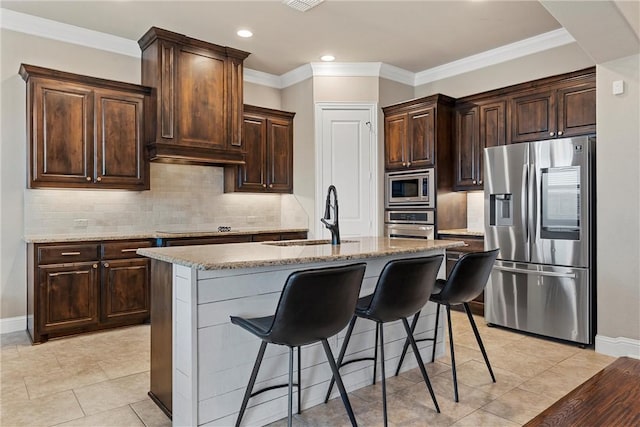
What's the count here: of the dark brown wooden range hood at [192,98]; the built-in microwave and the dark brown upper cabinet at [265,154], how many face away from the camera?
0

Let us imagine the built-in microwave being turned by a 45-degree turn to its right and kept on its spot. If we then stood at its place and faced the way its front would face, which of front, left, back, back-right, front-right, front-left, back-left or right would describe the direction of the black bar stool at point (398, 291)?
left

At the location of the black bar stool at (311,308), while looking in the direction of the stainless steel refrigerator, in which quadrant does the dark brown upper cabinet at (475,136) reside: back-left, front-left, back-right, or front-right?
front-left

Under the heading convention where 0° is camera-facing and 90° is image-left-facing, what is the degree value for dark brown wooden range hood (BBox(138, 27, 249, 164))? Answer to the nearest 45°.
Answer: approximately 315°

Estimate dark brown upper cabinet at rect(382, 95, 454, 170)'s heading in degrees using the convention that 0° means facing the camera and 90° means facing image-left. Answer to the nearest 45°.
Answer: approximately 45°

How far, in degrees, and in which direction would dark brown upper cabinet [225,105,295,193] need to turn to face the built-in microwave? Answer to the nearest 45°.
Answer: approximately 45° to its left

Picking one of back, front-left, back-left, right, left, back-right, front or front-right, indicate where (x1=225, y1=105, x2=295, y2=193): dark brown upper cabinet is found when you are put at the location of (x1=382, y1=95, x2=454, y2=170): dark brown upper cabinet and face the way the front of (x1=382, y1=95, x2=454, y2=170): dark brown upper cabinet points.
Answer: front-right

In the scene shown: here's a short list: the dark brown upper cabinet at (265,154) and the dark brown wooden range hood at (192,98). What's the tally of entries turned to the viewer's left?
0

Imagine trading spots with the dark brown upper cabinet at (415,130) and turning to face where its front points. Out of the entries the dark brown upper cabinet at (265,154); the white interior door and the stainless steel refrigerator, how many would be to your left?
1

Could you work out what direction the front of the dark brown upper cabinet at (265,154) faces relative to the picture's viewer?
facing the viewer and to the right of the viewer

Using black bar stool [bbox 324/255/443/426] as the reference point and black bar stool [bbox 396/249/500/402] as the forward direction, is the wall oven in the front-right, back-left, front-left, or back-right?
front-left

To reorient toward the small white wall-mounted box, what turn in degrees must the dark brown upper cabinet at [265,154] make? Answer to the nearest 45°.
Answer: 0° — it already faces it

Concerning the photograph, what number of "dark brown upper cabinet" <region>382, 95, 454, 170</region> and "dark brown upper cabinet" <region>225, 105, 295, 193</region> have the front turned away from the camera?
0

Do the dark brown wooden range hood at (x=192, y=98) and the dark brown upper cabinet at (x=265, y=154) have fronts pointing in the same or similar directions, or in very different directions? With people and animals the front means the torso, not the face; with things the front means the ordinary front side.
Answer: same or similar directions

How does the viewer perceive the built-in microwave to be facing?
facing the viewer and to the left of the viewer
